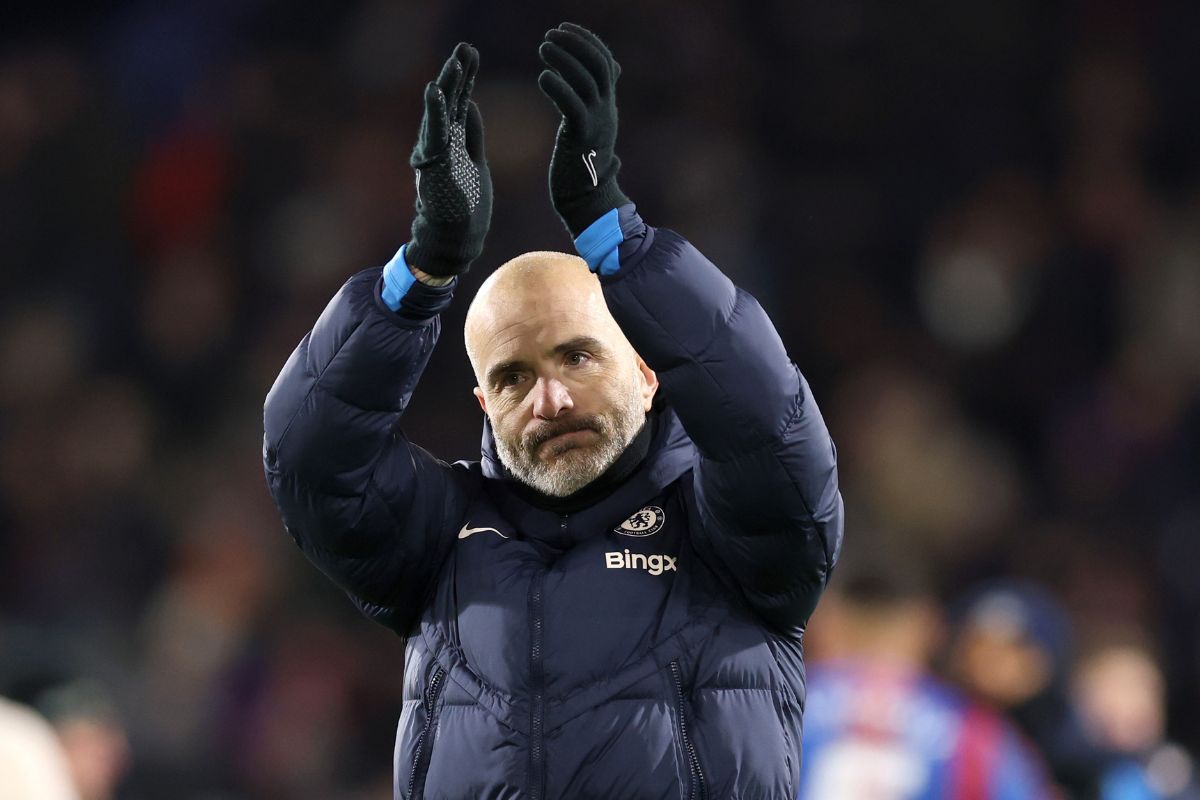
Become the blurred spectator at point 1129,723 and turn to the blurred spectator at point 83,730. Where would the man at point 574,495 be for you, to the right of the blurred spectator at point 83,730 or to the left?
left

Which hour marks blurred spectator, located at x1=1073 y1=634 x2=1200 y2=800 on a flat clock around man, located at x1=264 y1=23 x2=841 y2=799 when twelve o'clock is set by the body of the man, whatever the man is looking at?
The blurred spectator is roughly at 7 o'clock from the man.

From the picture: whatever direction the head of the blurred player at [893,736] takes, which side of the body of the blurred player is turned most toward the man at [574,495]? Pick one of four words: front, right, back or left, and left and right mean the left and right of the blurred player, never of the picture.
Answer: back

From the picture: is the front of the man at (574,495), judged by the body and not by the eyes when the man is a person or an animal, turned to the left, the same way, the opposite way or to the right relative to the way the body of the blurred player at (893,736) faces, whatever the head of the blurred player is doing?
the opposite way

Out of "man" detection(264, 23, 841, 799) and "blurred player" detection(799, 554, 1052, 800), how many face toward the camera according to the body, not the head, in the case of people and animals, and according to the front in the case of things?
1

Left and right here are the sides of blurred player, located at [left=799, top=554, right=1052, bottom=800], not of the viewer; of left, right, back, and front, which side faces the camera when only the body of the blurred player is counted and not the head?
back

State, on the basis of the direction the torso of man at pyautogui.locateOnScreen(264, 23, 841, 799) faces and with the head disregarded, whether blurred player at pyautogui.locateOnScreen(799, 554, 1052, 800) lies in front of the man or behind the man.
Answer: behind

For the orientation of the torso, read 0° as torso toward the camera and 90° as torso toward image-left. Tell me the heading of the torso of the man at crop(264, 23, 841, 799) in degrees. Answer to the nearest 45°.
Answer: approximately 0°
